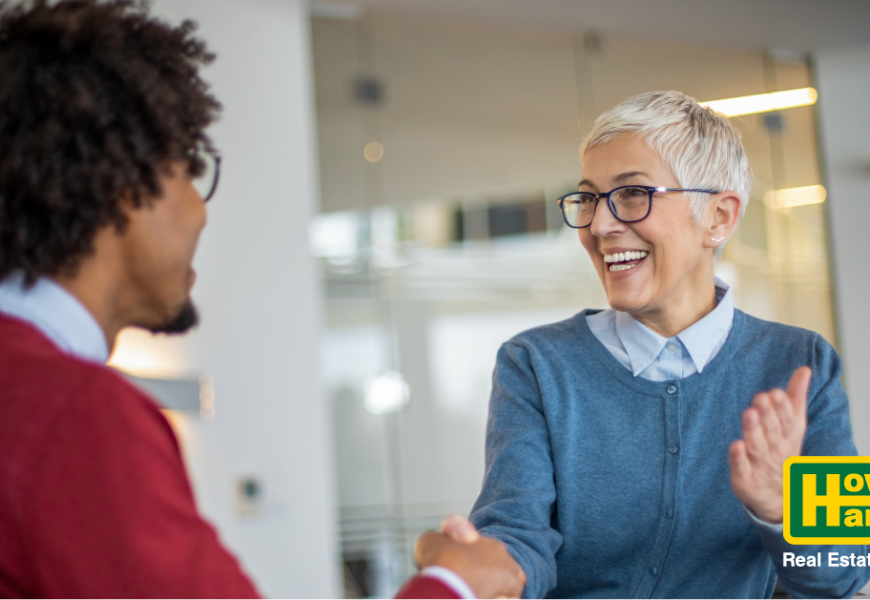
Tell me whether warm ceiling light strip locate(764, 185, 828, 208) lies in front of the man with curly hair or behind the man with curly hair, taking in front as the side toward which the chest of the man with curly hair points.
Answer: in front

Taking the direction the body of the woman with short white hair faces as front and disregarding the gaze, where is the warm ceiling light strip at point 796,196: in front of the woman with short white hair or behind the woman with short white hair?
behind

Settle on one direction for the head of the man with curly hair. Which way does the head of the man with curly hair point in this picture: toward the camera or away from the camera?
away from the camera

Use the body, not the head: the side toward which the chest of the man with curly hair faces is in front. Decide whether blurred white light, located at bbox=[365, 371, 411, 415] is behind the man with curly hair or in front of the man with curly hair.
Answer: in front

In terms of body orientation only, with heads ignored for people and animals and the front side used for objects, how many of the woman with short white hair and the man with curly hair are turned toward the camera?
1

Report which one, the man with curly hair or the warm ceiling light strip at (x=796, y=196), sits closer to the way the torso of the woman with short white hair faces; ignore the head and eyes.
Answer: the man with curly hair

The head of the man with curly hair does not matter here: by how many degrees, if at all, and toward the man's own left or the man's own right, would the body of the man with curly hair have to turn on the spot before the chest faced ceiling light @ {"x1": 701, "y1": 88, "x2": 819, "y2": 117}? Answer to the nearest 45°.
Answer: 0° — they already face it

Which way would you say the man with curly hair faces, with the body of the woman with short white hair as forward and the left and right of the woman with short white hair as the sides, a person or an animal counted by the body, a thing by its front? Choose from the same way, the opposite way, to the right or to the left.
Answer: the opposite way

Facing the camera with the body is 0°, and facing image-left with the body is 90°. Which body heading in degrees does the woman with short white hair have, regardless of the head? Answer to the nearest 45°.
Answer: approximately 0°

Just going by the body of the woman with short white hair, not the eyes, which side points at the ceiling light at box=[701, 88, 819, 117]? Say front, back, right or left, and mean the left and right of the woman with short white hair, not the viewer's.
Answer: back
